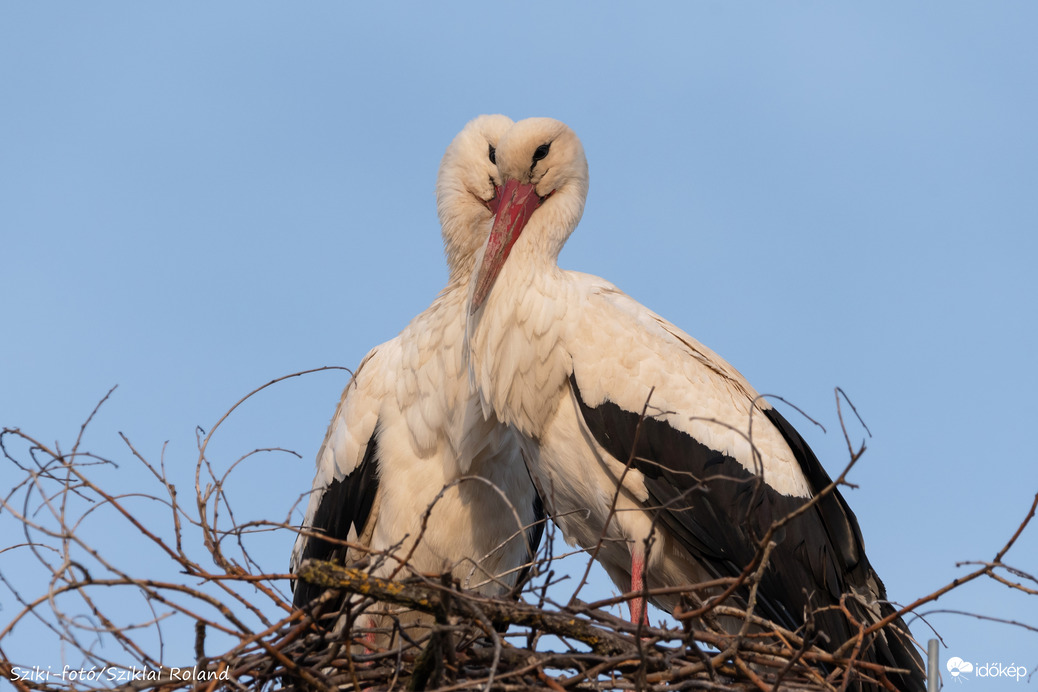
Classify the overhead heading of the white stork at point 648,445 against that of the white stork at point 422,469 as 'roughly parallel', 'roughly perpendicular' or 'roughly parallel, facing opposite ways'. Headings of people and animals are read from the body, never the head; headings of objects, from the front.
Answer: roughly perpendicular

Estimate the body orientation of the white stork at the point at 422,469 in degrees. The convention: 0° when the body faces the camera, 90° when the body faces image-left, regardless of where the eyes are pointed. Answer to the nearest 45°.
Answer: approximately 315°
